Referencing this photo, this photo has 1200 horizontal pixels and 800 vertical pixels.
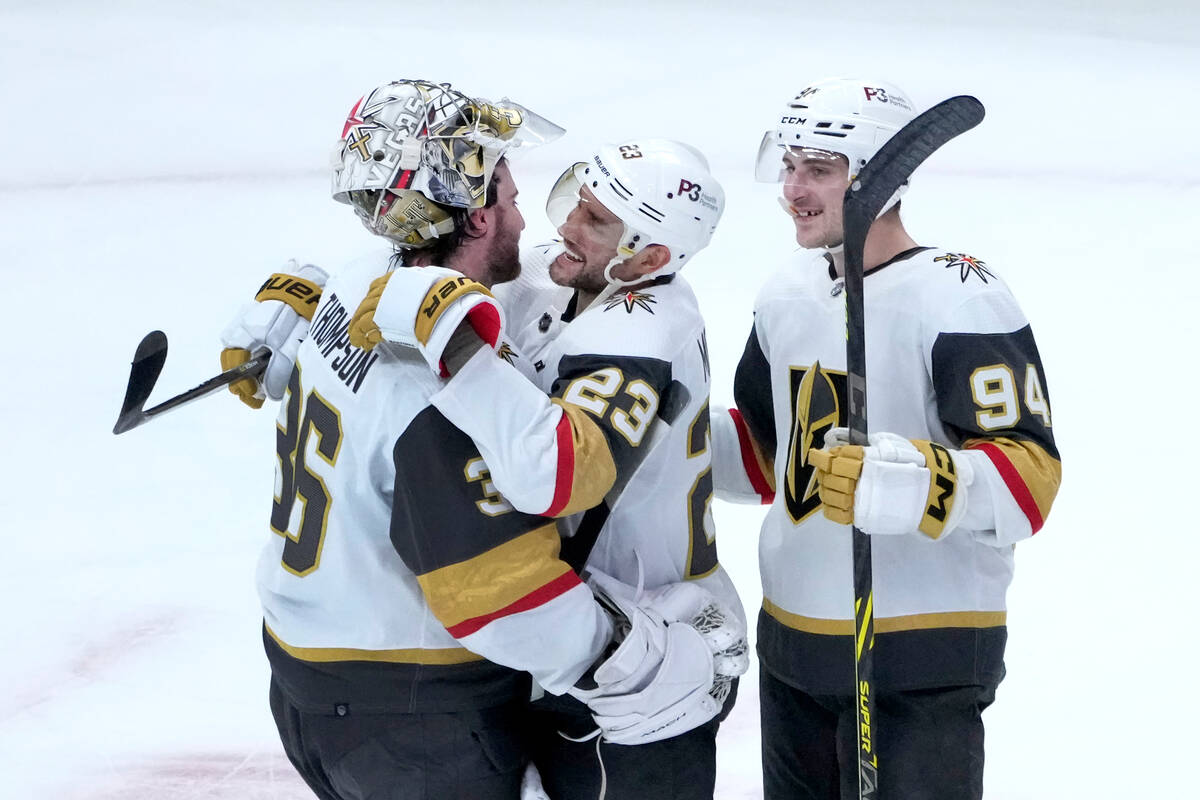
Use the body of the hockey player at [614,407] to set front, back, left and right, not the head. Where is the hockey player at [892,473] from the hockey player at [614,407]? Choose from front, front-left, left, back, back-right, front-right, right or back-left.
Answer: back

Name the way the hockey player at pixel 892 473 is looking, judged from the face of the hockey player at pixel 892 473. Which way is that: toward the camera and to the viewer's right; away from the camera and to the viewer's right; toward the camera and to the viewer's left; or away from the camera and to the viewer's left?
toward the camera and to the viewer's left

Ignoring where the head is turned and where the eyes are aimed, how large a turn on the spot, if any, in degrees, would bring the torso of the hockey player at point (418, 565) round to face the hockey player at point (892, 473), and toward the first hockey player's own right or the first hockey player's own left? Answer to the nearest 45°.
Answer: approximately 45° to the first hockey player's own right

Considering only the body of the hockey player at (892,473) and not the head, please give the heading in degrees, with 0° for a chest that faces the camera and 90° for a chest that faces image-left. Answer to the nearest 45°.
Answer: approximately 45°

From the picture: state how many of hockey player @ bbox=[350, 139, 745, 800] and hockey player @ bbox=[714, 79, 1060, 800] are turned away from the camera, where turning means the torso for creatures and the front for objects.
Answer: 0

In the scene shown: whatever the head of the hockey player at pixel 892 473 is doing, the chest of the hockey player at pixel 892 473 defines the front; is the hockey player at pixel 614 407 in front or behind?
in front

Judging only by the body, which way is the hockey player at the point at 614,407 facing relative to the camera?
to the viewer's left

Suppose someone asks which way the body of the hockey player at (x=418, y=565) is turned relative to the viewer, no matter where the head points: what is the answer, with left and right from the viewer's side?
facing away from the viewer and to the right of the viewer

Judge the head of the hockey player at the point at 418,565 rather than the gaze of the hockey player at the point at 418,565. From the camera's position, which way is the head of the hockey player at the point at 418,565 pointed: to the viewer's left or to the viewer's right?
to the viewer's right
